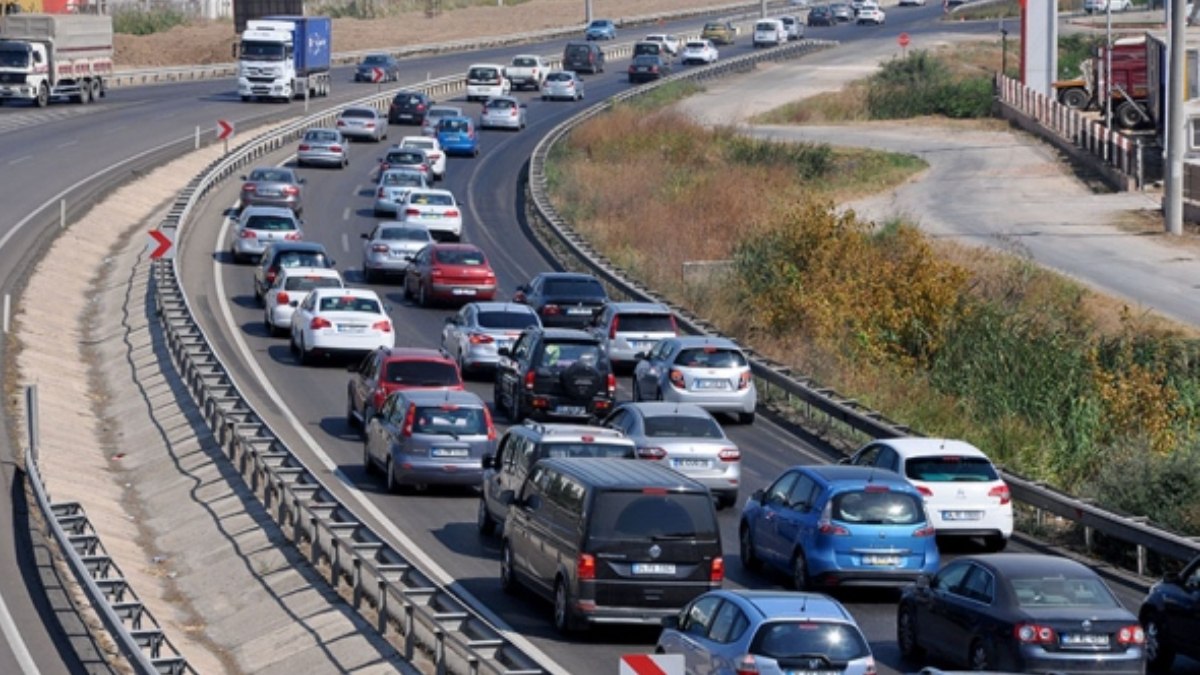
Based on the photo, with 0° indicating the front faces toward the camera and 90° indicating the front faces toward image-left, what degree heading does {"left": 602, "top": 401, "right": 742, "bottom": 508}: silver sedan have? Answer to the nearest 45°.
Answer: approximately 135°

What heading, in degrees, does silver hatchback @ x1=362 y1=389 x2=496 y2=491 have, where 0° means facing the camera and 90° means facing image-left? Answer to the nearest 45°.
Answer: approximately 180°

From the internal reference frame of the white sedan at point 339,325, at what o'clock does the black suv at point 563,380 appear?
The black suv is roughly at 5 o'clock from the white sedan.

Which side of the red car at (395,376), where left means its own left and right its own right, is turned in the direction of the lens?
back

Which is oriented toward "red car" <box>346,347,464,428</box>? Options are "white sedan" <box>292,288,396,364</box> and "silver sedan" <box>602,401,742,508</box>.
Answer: the silver sedan

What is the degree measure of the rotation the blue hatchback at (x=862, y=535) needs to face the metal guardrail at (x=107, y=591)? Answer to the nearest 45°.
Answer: approximately 45° to its left

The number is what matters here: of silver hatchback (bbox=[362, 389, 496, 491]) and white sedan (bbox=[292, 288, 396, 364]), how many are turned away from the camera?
2

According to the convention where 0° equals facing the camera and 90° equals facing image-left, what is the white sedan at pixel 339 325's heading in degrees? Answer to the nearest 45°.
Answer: approximately 180°

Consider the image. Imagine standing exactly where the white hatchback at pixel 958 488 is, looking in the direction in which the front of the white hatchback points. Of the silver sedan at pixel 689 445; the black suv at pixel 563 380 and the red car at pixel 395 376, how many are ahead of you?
3

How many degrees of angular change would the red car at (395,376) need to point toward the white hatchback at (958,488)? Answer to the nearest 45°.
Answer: approximately 135° to its right

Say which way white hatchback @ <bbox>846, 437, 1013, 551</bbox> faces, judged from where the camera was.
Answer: facing away from the viewer and to the left of the viewer

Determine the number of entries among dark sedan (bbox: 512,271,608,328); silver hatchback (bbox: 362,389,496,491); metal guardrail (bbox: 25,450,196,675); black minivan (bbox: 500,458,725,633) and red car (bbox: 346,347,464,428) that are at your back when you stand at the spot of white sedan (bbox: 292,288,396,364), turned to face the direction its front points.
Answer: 4

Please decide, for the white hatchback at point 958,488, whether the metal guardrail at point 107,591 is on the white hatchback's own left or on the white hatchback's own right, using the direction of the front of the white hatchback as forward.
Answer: on the white hatchback's own left

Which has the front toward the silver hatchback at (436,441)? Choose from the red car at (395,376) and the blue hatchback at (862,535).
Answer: the blue hatchback
